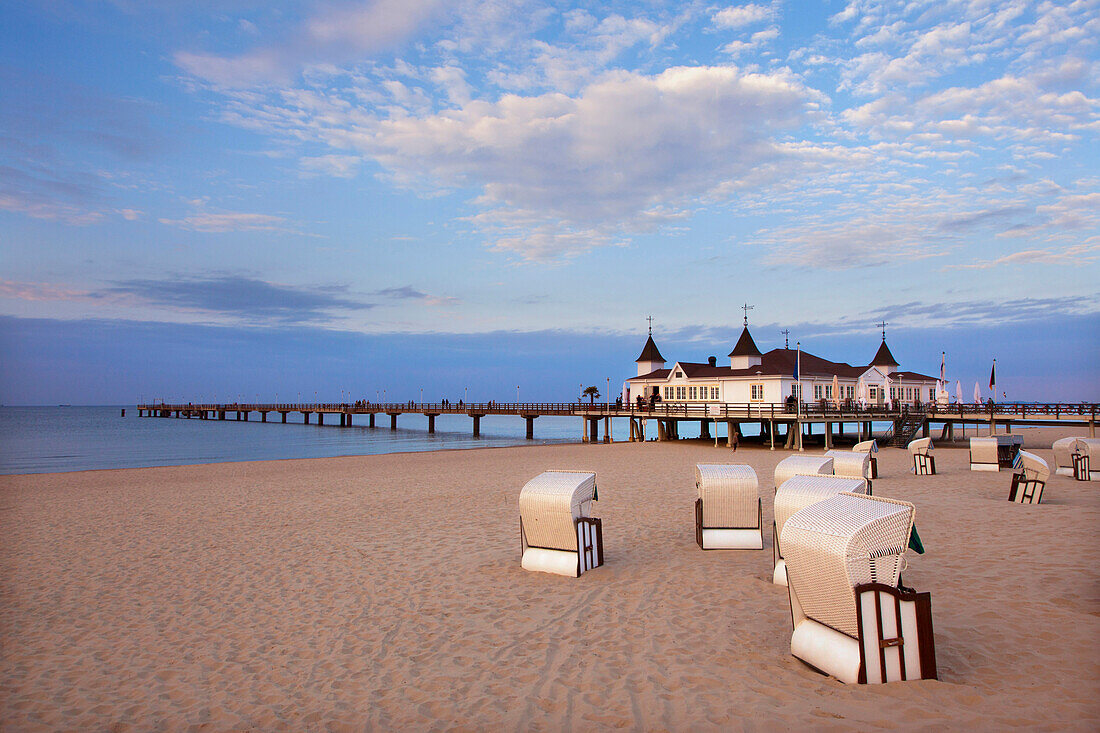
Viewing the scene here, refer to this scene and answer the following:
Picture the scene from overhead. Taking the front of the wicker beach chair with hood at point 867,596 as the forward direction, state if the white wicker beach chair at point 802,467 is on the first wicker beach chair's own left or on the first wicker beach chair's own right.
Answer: on the first wicker beach chair's own left

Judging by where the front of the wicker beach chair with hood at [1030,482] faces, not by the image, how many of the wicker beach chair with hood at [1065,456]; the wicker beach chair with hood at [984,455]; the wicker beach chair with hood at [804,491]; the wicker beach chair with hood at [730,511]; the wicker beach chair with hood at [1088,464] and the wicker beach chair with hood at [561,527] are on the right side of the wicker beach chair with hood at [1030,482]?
3

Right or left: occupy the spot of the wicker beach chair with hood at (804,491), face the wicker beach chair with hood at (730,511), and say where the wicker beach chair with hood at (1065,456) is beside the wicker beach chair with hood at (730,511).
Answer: right

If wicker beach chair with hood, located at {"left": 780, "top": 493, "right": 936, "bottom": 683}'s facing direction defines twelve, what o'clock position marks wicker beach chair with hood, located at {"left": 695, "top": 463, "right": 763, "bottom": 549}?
wicker beach chair with hood, located at {"left": 695, "top": 463, "right": 763, "bottom": 549} is roughly at 10 o'clock from wicker beach chair with hood, located at {"left": 780, "top": 493, "right": 936, "bottom": 683}.

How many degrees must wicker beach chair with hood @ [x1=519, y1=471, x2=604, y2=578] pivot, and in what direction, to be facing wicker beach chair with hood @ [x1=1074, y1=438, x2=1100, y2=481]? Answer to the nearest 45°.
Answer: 0° — it already faces it

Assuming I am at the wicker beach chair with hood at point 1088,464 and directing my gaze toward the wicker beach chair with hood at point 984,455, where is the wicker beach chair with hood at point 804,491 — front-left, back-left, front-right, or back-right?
back-left

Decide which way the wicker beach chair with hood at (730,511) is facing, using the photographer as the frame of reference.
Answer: facing away from the viewer
